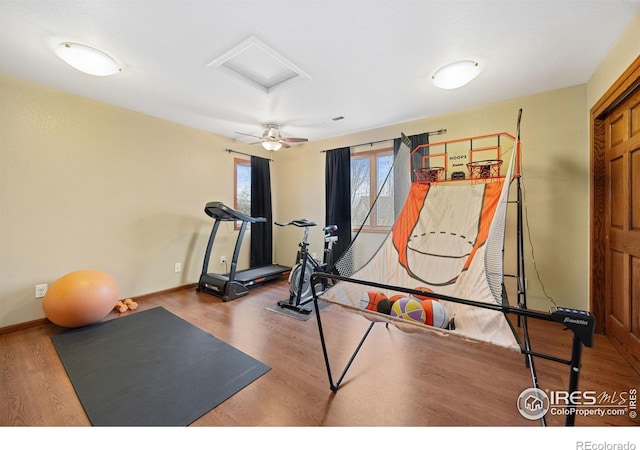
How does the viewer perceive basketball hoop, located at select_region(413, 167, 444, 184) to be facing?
facing the viewer

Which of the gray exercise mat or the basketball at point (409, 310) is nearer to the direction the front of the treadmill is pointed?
the gray exercise mat

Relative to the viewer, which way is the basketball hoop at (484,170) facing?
toward the camera

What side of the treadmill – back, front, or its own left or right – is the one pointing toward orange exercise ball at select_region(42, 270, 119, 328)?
front

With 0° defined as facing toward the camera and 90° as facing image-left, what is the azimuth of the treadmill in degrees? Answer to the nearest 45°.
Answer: approximately 45°
